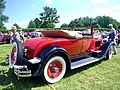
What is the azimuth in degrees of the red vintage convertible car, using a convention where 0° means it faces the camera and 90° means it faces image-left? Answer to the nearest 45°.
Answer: approximately 225°
